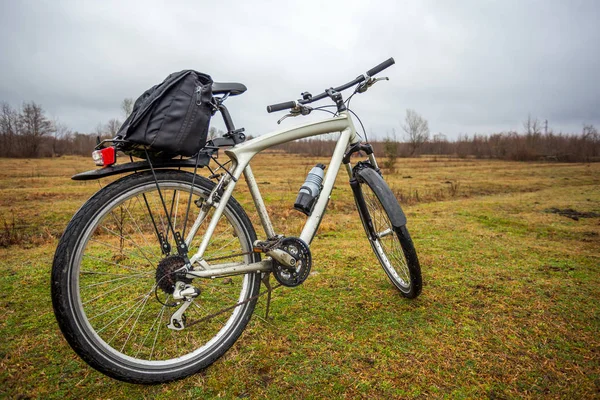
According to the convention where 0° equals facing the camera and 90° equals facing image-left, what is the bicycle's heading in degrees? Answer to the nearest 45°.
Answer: approximately 225°

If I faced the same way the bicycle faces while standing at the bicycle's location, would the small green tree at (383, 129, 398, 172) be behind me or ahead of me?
ahead
